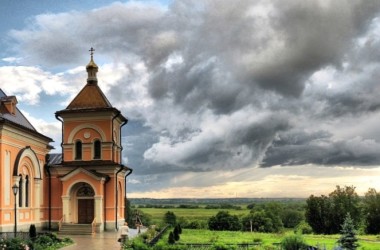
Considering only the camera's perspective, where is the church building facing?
facing the viewer

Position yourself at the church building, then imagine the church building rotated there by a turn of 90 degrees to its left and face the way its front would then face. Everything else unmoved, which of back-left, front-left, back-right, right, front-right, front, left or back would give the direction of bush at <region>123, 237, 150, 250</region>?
right

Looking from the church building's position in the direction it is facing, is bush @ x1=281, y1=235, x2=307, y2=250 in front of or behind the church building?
in front
